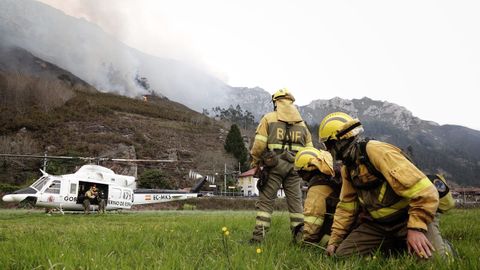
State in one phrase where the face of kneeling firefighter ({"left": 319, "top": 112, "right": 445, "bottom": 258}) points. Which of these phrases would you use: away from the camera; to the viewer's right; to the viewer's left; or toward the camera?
to the viewer's left

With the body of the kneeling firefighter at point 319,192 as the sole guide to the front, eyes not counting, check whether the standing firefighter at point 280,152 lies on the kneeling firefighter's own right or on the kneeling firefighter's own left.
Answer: on the kneeling firefighter's own right

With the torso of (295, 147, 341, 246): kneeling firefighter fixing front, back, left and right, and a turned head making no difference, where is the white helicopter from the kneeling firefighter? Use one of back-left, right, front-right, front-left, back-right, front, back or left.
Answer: front-right

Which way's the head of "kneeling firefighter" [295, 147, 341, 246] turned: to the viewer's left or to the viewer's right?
to the viewer's left

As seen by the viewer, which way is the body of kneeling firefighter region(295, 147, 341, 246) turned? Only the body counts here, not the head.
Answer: to the viewer's left

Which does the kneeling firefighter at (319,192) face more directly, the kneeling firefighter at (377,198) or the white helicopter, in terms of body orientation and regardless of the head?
the white helicopter

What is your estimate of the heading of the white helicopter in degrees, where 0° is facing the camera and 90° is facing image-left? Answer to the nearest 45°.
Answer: approximately 90°

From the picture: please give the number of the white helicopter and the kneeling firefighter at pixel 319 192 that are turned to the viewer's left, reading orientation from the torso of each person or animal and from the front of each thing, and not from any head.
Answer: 2

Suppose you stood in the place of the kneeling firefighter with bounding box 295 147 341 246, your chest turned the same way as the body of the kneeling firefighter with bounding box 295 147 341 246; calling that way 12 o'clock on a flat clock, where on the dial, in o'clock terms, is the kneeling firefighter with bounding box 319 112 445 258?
the kneeling firefighter with bounding box 319 112 445 258 is roughly at 8 o'clock from the kneeling firefighter with bounding box 295 147 341 246.

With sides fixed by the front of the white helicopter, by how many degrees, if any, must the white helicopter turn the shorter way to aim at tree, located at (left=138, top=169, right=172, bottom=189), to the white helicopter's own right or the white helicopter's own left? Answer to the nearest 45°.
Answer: approximately 90° to the white helicopter's own right
